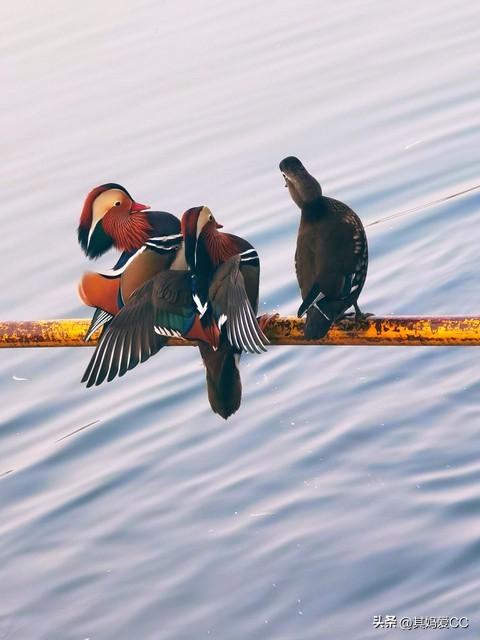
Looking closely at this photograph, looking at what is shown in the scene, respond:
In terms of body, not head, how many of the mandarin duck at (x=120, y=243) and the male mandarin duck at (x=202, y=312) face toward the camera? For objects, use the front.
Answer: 0

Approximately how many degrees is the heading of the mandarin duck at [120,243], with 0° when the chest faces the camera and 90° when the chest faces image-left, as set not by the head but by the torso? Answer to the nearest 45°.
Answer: approximately 270°

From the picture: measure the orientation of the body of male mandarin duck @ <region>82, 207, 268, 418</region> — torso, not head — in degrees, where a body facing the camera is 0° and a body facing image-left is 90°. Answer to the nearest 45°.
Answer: approximately 225°

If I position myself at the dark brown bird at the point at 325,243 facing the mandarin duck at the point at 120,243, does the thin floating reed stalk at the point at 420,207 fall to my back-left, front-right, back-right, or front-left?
back-right
